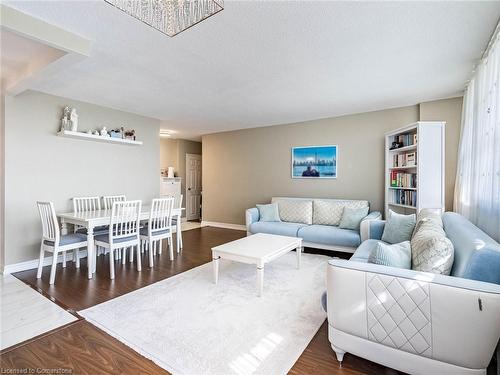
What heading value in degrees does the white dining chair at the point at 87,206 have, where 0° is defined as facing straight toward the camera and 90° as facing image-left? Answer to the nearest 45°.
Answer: approximately 315°

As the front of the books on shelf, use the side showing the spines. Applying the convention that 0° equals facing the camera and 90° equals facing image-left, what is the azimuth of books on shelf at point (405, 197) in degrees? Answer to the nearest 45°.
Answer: approximately 45°

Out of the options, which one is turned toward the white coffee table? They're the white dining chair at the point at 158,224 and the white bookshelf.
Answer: the white bookshelf

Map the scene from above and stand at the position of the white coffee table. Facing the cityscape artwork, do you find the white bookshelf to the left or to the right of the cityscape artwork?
right

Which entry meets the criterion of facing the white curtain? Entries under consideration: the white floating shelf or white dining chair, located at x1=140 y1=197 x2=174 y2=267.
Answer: the white floating shelf

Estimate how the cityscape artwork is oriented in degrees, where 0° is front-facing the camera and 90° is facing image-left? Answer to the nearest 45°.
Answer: approximately 0°

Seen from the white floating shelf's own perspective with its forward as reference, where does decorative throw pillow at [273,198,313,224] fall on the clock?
The decorative throw pillow is roughly at 11 o'clock from the white floating shelf.

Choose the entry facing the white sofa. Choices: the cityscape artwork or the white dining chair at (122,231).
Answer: the cityscape artwork

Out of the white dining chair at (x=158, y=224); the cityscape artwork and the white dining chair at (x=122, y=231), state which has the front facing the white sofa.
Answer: the cityscape artwork

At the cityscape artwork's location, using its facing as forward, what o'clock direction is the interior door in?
The interior door is roughly at 4 o'clock from the cityscape artwork.

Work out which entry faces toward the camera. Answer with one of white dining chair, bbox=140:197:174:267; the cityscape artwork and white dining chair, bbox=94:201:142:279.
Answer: the cityscape artwork

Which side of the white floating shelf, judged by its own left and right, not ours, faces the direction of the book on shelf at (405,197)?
front
